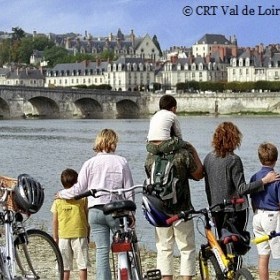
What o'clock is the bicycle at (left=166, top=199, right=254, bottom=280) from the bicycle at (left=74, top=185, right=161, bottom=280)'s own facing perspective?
the bicycle at (left=166, top=199, right=254, bottom=280) is roughly at 2 o'clock from the bicycle at (left=74, top=185, right=161, bottom=280).

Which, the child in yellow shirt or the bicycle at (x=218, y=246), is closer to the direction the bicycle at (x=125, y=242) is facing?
the child in yellow shirt

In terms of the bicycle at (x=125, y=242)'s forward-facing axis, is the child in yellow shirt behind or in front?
in front

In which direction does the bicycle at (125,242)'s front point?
away from the camera

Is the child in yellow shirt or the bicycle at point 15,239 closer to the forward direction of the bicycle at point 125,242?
the child in yellow shirt

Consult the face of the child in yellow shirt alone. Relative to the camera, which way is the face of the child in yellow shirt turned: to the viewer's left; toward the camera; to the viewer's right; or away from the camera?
away from the camera
